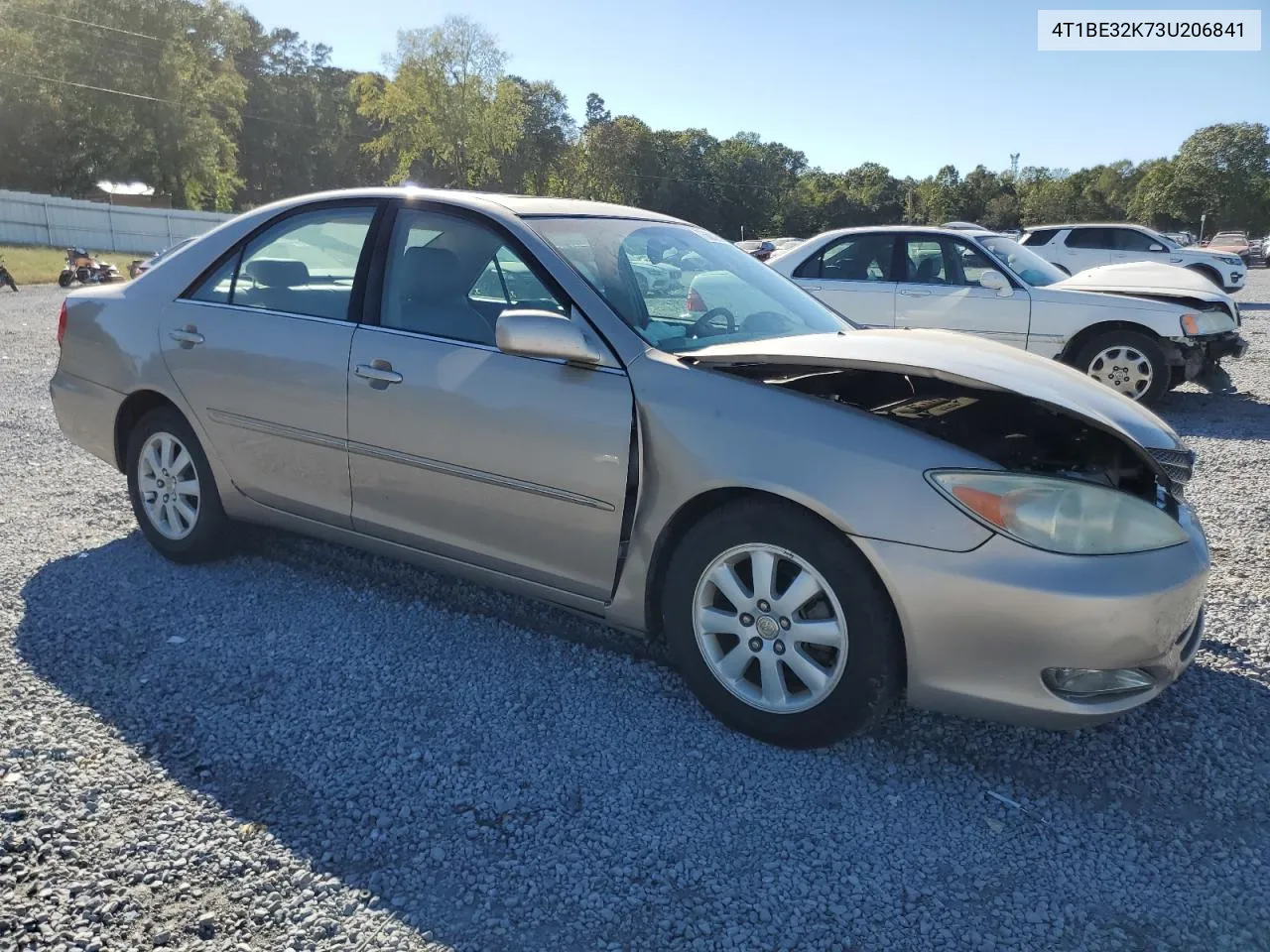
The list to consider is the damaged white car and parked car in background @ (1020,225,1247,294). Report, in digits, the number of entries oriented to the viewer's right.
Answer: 2

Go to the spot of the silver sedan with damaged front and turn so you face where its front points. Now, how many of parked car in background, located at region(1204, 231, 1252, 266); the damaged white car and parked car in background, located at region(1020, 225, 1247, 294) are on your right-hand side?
0

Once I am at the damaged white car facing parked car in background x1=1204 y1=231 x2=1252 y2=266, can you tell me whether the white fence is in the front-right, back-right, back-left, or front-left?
front-left

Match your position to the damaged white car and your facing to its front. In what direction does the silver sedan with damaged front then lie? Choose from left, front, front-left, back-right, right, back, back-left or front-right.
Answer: right

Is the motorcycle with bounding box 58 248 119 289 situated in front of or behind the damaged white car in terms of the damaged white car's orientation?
behind

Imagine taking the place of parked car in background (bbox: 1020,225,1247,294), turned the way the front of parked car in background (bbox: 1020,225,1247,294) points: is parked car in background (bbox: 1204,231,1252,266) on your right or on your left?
on your left

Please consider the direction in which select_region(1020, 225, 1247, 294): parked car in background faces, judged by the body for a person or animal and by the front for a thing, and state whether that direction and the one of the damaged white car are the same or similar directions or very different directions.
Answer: same or similar directions

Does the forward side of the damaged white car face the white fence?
no

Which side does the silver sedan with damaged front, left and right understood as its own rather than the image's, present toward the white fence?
back

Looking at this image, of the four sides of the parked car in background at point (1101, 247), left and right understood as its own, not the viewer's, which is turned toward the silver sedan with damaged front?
right

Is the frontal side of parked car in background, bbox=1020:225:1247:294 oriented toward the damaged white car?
no

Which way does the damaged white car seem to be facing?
to the viewer's right

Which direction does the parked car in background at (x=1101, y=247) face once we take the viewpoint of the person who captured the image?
facing to the right of the viewer

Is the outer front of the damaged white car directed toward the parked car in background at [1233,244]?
no

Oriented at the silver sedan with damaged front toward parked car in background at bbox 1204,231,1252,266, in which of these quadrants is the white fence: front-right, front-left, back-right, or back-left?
front-left

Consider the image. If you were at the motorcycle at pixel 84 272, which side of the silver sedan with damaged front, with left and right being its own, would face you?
back
